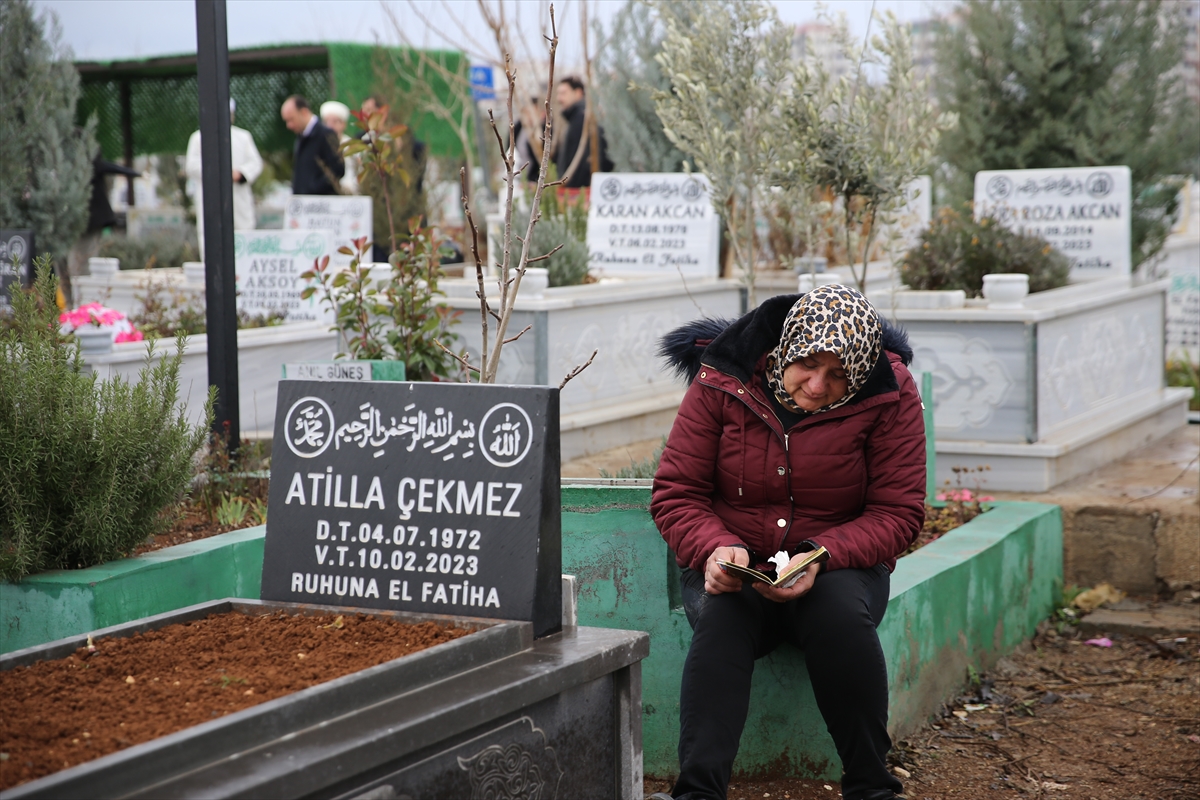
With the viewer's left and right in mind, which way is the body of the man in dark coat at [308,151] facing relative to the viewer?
facing to the left of the viewer

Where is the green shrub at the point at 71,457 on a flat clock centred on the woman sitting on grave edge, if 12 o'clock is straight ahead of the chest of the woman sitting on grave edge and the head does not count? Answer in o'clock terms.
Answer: The green shrub is roughly at 3 o'clock from the woman sitting on grave edge.

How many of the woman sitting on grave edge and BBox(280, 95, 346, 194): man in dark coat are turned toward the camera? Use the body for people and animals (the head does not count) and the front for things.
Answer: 1

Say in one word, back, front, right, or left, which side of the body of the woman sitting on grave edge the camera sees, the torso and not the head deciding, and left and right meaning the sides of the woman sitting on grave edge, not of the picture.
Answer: front

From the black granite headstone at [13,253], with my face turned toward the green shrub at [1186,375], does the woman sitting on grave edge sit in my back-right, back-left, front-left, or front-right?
front-right

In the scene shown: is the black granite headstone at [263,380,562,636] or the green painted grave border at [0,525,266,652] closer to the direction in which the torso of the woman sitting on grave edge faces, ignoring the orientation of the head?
the black granite headstone

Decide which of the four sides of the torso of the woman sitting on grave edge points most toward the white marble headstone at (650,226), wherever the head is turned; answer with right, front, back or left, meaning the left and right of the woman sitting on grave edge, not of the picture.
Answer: back

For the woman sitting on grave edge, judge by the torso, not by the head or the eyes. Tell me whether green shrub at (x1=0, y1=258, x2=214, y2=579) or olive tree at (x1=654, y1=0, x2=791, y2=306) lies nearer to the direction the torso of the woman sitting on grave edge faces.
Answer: the green shrub

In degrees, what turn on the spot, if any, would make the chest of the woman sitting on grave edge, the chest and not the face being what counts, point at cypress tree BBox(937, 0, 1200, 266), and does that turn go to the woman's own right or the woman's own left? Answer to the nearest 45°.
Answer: approximately 180°

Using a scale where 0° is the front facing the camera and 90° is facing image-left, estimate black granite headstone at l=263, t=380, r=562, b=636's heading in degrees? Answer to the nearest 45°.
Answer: approximately 45°

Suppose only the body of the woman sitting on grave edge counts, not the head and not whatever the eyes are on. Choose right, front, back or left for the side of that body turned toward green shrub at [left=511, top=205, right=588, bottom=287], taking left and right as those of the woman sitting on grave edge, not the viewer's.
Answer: back

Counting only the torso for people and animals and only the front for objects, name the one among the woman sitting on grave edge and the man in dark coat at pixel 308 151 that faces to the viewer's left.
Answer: the man in dark coat
